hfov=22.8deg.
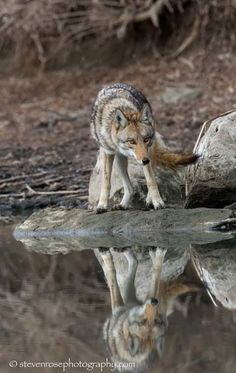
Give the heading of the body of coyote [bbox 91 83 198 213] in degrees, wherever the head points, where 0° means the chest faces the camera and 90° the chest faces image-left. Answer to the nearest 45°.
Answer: approximately 0°
